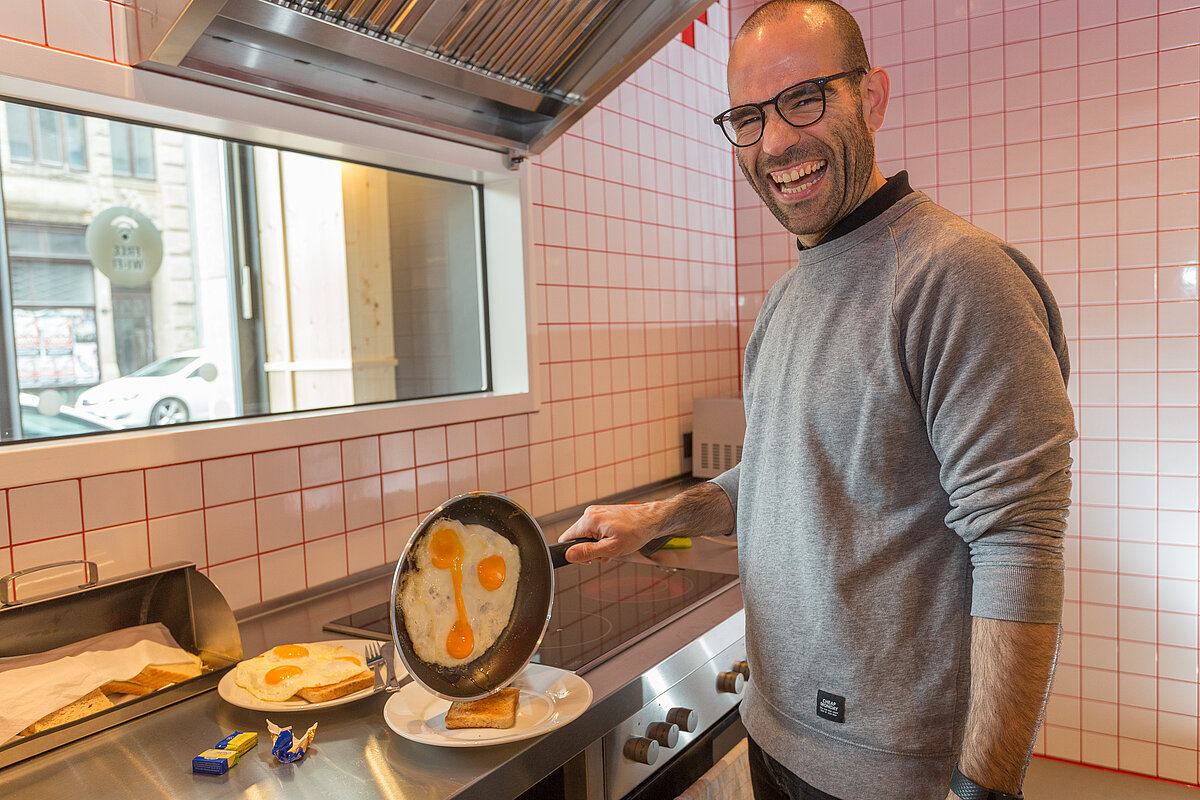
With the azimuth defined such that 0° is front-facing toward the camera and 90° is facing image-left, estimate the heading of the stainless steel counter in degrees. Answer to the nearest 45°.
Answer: approximately 315°

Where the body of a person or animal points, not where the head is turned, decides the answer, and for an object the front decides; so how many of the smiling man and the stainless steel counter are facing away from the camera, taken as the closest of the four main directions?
0

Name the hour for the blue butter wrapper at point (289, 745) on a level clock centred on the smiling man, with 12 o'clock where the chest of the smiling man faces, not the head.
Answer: The blue butter wrapper is roughly at 1 o'clock from the smiling man.

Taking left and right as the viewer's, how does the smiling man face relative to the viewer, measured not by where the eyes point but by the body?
facing the viewer and to the left of the viewer

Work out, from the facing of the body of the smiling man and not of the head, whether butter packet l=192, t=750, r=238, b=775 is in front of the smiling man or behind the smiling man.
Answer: in front

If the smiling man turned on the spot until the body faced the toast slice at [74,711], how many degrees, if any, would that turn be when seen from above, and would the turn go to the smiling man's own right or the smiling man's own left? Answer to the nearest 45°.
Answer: approximately 45° to the smiling man's own right
